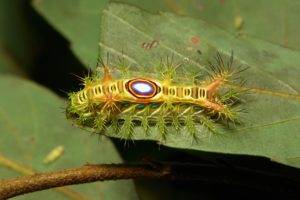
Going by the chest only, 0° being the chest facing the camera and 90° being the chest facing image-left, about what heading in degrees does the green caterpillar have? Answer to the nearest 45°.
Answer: approximately 90°
